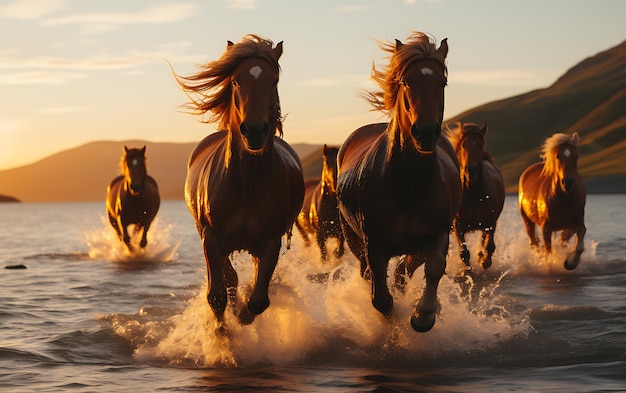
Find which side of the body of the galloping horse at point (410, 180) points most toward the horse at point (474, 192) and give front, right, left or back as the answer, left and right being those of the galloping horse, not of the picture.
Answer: back

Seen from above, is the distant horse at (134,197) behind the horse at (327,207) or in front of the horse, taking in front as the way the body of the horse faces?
behind

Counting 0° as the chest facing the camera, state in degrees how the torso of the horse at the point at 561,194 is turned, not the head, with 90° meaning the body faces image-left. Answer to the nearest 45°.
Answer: approximately 315°

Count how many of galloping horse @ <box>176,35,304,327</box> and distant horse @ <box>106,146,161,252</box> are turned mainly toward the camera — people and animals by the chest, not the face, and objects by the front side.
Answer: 2

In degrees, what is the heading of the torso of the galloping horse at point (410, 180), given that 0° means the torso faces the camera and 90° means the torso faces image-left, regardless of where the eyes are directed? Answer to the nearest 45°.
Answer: approximately 0°

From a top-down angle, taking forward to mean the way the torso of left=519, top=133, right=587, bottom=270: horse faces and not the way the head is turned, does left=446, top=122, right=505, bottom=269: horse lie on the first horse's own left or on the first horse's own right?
on the first horse's own right
